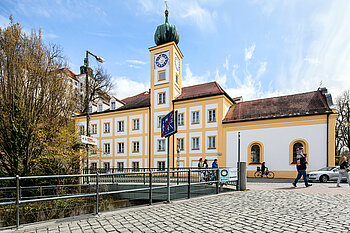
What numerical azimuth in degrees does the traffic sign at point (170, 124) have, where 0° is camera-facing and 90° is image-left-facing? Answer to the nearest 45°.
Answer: approximately 45°

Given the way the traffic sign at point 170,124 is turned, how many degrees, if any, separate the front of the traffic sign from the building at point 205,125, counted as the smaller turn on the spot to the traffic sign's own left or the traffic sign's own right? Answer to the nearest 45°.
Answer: approximately 135° to the traffic sign's own right
